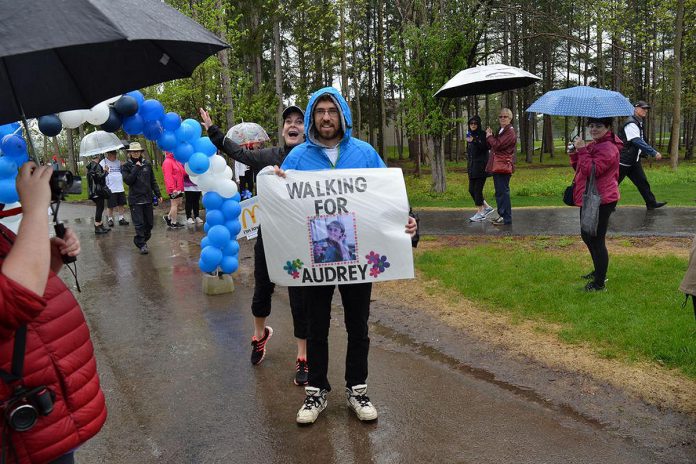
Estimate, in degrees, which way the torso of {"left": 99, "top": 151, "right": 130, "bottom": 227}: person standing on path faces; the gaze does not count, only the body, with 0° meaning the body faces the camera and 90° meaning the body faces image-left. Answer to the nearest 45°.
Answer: approximately 0°

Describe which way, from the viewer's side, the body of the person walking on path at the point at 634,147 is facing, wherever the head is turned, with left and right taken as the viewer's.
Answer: facing to the right of the viewer

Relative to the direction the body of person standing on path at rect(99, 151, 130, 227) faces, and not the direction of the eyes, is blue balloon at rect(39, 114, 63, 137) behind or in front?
in front

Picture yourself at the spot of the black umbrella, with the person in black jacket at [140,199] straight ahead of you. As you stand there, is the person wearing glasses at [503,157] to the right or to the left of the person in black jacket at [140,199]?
right

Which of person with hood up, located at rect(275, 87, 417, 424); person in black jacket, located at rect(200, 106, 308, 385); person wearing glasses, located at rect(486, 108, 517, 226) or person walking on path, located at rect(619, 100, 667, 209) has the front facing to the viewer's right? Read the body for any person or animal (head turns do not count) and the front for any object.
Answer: the person walking on path

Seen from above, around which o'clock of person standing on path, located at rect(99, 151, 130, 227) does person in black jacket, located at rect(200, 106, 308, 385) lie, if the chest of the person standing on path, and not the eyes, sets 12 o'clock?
The person in black jacket is roughly at 12 o'clock from the person standing on path.

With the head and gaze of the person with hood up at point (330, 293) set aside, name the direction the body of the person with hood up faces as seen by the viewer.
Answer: toward the camera

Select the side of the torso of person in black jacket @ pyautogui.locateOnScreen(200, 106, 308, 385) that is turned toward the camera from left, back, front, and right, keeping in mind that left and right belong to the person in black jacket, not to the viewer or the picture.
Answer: front

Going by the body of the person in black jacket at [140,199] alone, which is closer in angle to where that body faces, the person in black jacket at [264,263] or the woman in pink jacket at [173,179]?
the person in black jacket
